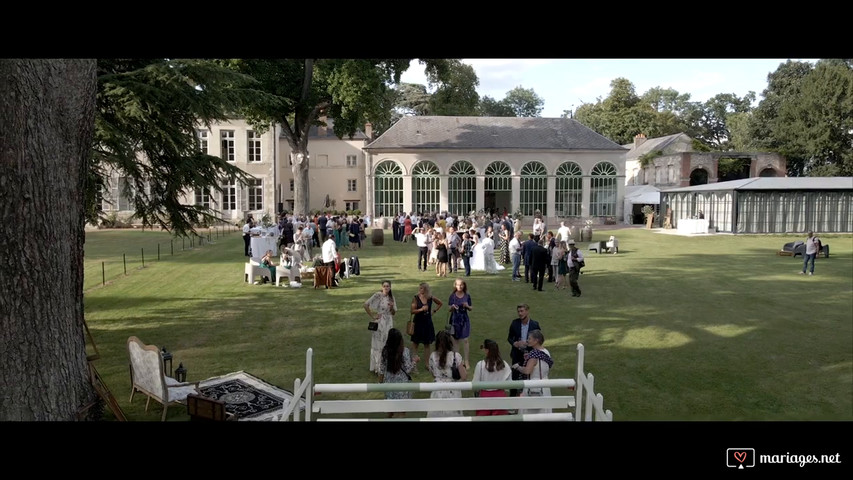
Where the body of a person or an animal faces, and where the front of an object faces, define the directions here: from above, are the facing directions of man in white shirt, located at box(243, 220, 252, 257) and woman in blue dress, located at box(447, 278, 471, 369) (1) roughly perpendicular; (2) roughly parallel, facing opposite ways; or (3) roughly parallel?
roughly perpendicular

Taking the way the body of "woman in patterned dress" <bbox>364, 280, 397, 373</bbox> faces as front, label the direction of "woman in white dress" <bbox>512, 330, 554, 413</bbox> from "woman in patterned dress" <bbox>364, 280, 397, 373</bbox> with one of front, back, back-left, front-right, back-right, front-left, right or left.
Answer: front-left

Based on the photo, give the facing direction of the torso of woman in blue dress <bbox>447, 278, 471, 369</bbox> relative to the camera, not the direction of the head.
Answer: toward the camera

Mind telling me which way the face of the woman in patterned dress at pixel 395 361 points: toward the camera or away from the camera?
away from the camera

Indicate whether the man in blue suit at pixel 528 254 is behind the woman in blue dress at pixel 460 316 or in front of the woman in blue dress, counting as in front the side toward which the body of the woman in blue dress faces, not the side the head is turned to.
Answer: behind
